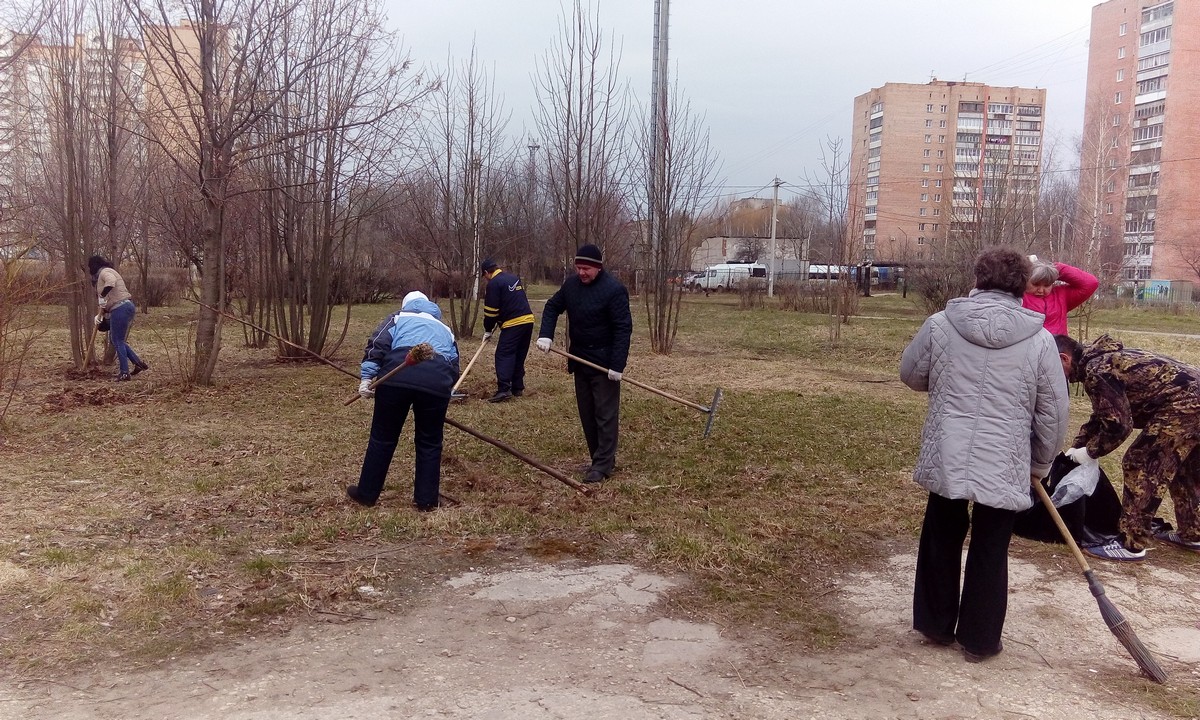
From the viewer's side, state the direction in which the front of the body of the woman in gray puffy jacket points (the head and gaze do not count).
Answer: away from the camera

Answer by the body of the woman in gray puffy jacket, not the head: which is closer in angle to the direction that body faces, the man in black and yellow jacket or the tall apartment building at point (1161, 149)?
the tall apartment building

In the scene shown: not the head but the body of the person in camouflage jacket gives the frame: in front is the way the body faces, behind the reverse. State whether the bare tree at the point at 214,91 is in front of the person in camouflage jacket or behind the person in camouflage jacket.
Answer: in front

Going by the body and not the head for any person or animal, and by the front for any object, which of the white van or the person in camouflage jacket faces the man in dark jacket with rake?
the person in camouflage jacket

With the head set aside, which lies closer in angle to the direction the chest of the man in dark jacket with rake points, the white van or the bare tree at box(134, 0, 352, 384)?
the bare tree

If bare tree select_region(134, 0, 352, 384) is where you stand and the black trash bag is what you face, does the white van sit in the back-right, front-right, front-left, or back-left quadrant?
back-left

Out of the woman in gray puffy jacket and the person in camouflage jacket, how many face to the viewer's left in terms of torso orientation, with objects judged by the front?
1

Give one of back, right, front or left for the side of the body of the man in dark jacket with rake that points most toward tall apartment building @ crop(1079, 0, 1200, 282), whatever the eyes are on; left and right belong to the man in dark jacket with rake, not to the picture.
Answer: back

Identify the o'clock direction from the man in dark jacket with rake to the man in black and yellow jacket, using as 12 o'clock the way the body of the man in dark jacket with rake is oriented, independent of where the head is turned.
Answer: The man in black and yellow jacket is roughly at 4 o'clock from the man in dark jacket with rake.

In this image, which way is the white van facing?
to the viewer's left

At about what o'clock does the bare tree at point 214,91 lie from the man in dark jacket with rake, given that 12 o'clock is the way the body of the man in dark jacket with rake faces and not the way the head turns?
The bare tree is roughly at 3 o'clock from the man in dark jacket with rake.

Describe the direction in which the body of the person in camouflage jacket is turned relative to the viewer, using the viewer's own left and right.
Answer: facing to the left of the viewer
